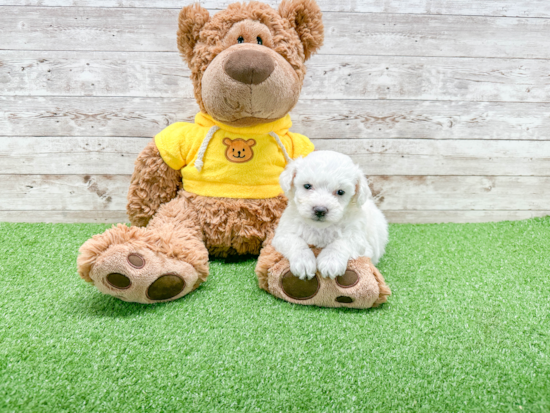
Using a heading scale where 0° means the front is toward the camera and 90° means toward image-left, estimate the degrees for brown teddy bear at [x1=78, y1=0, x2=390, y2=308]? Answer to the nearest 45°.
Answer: approximately 0°
